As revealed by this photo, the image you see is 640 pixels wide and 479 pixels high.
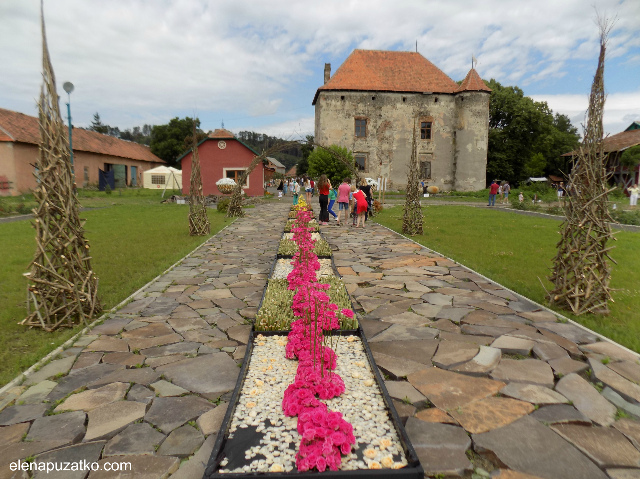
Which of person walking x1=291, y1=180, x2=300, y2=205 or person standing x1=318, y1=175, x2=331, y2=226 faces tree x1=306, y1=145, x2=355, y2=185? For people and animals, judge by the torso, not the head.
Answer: person standing x1=318, y1=175, x2=331, y2=226

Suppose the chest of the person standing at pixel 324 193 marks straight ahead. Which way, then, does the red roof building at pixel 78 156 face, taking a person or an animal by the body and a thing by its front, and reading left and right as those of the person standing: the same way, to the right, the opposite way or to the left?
to the right

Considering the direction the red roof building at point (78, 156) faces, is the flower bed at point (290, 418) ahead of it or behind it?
ahead

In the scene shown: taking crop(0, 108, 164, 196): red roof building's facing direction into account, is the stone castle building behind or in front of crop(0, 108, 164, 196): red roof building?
in front

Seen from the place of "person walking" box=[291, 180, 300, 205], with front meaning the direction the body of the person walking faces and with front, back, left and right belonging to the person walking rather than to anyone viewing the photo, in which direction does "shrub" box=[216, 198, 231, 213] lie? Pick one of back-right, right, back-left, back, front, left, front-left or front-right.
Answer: front-right

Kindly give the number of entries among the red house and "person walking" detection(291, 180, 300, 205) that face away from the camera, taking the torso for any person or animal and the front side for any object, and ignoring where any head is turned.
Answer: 0

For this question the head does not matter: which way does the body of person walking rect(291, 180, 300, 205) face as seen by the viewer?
toward the camera

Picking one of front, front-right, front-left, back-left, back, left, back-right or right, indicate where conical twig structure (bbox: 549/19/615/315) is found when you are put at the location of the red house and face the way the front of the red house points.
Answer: front

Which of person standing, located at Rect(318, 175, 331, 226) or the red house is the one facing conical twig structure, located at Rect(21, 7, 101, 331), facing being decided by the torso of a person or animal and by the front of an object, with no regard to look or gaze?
the red house

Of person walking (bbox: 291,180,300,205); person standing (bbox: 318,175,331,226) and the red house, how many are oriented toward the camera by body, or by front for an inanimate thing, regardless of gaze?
2

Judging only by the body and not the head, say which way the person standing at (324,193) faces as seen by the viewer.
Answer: away from the camera

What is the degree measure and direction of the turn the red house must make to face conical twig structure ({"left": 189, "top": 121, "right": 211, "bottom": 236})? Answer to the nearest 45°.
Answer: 0° — it already faces it

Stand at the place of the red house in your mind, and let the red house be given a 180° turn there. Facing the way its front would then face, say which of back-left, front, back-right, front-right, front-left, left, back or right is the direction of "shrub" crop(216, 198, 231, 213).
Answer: back

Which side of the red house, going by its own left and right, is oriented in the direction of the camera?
front

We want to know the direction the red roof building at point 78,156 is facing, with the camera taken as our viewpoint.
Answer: facing the viewer and to the right of the viewer

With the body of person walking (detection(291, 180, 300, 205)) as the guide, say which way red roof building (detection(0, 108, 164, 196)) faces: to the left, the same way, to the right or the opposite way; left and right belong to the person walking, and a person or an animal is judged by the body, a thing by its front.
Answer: to the left
